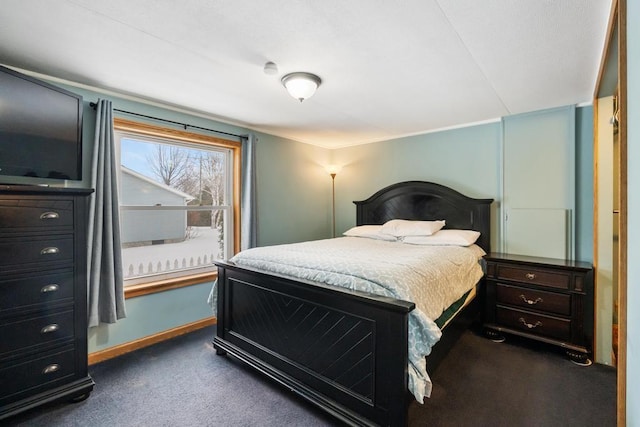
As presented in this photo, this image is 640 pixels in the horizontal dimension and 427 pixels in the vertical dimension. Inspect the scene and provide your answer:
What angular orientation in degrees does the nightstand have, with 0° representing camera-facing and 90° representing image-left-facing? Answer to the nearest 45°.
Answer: approximately 45°

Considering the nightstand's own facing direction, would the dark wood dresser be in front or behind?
in front

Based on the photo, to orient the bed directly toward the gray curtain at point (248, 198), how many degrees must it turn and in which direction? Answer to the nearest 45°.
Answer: approximately 90° to its right

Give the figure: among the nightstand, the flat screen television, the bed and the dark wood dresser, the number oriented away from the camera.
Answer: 0

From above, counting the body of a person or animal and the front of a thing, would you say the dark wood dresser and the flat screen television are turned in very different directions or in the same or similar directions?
same or similar directions

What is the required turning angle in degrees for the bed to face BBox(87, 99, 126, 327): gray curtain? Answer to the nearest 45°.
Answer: approximately 45° to its right

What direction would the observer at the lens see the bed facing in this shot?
facing the viewer and to the left of the viewer

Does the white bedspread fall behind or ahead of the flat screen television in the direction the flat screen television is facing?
ahead

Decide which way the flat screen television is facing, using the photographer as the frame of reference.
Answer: facing the viewer and to the right of the viewer

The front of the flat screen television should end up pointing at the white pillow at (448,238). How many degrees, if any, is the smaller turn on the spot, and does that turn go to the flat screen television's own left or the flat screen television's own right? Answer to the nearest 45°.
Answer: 0° — it already faces it

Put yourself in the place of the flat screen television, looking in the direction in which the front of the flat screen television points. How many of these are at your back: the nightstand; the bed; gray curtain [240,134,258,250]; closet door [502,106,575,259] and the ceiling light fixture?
0

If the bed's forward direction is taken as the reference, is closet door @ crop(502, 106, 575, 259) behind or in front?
behind

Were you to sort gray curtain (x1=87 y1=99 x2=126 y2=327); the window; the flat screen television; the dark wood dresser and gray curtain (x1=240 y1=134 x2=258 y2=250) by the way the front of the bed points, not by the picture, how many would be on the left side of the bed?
0

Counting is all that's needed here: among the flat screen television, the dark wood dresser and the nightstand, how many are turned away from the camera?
0

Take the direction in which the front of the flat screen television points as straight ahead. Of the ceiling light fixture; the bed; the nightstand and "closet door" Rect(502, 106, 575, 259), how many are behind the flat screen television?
0

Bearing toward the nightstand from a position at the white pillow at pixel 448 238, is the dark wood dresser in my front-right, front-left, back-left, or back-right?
back-right

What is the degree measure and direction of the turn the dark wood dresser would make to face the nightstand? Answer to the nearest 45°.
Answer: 0° — it already faces it
